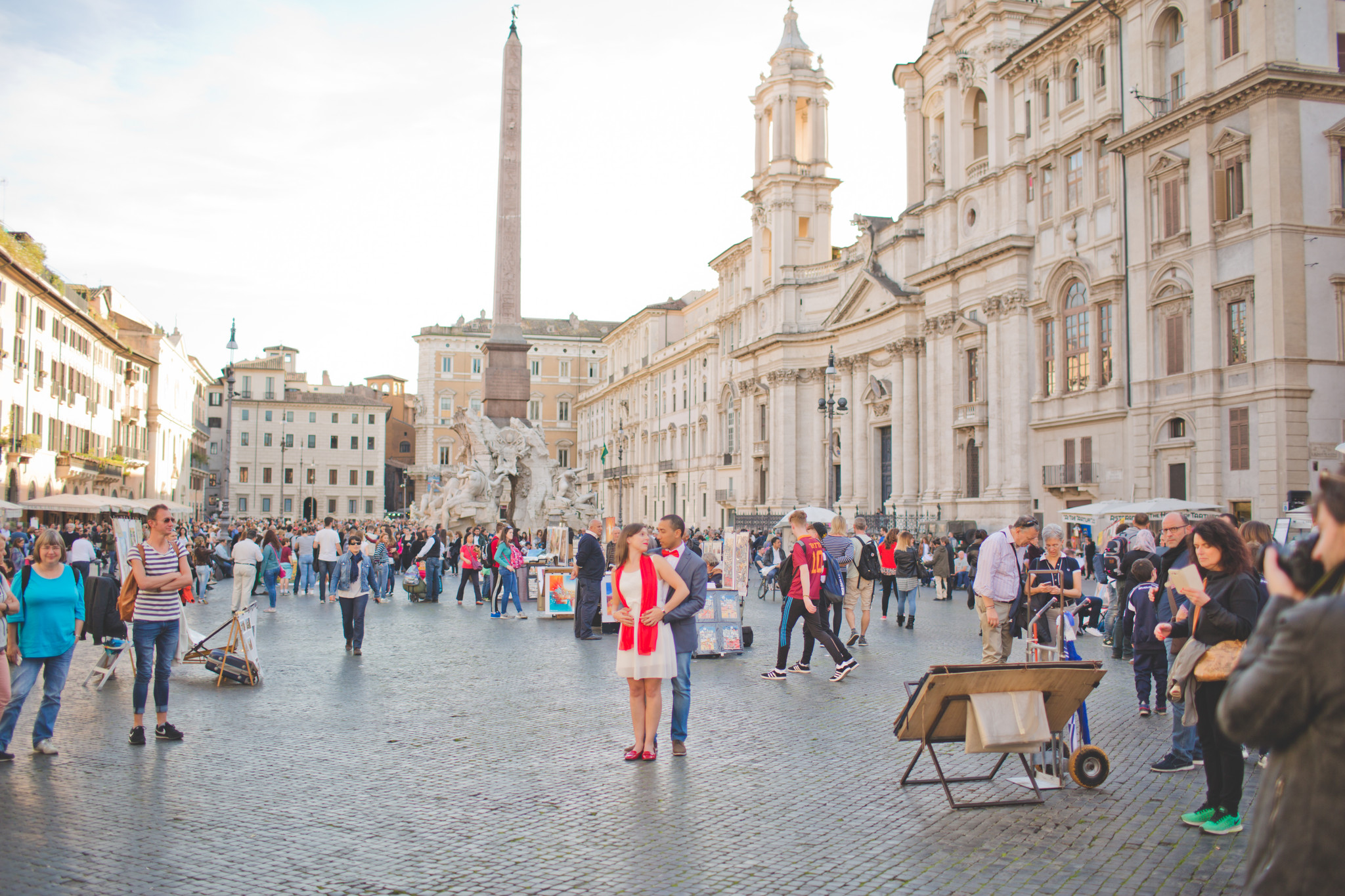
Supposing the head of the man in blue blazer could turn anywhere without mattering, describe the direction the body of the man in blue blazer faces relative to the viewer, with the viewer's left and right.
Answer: facing the viewer and to the left of the viewer

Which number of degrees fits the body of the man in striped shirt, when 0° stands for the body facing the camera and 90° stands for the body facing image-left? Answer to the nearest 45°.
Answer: approximately 315°

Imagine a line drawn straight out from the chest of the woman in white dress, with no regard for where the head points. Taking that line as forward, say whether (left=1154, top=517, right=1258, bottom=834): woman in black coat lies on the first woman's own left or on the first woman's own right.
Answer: on the first woman's own left

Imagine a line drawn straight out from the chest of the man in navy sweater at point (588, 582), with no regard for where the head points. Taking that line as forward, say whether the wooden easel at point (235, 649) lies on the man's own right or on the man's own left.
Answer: on the man's own right

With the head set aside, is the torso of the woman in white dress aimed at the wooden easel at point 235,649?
no

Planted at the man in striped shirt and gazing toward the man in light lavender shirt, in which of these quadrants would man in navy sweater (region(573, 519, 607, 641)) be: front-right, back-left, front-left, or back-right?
front-left

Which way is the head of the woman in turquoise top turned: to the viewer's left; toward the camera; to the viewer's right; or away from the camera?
toward the camera

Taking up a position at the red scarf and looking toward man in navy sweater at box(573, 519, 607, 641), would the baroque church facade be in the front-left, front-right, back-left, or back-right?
front-right

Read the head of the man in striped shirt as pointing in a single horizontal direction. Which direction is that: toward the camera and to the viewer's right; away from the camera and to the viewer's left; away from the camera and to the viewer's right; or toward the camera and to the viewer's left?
toward the camera and to the viewer's right

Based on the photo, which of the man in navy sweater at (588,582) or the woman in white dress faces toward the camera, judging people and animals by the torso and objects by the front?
the woman in white dress

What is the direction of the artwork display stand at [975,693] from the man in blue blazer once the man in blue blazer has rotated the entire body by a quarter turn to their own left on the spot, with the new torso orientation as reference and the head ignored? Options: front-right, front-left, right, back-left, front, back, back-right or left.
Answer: front

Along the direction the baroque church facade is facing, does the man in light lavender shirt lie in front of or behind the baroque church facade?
in front

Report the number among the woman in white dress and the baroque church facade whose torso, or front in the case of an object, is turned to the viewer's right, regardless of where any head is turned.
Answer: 0
